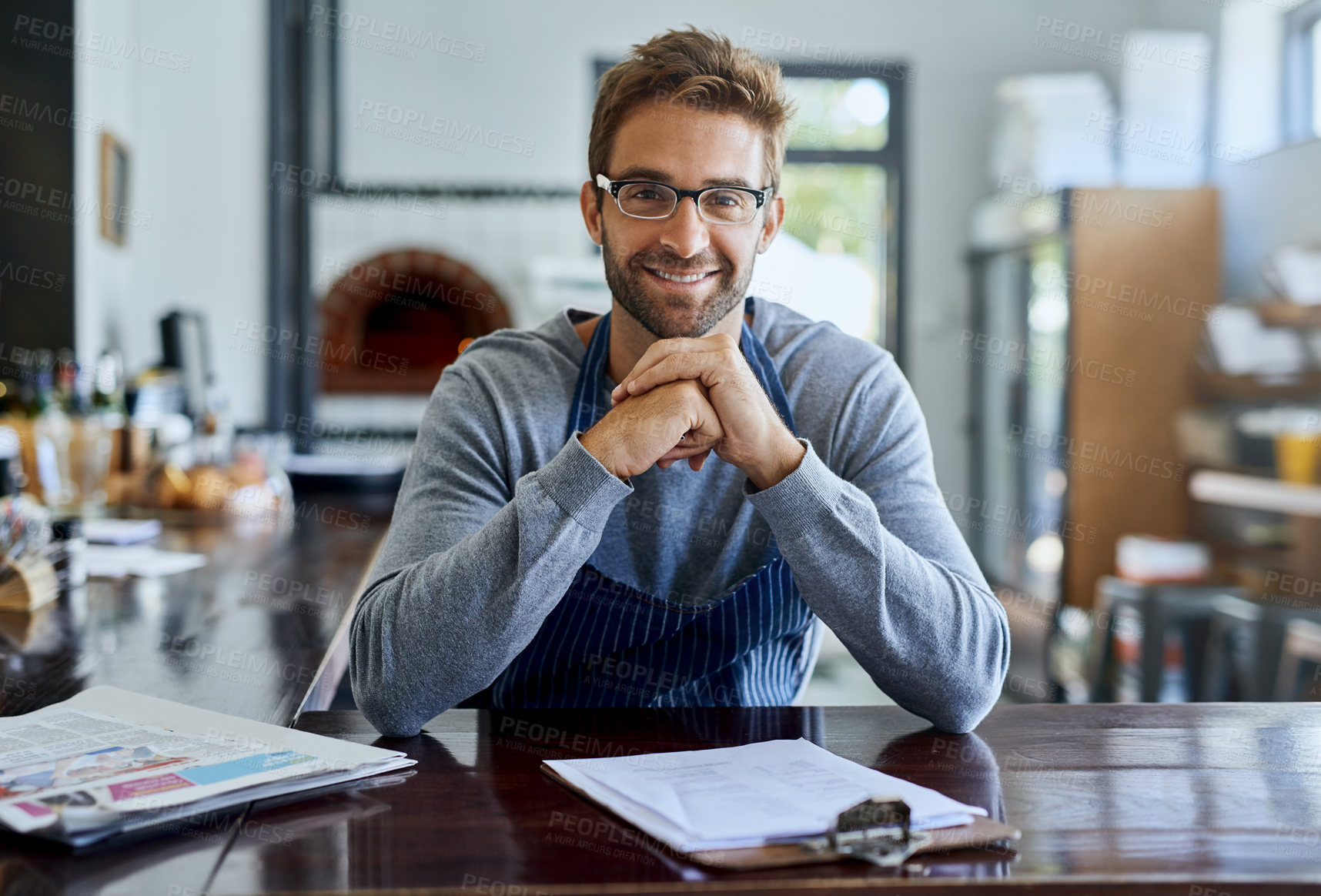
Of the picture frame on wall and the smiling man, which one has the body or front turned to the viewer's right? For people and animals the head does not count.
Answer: the picture frame on wall

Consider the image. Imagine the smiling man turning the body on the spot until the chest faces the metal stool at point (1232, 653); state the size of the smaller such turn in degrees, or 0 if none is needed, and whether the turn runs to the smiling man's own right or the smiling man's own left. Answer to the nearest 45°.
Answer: approximately 135° to the smiling man's own left

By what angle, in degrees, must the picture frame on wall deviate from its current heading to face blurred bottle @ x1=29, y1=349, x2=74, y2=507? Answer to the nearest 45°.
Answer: approximately 90° to its right

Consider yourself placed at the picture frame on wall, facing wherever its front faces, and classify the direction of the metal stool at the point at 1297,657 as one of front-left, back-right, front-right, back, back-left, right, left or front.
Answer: front-right

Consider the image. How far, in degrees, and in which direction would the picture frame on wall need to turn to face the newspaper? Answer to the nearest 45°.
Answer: approximately 90° to its right

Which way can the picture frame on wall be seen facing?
to the viewer's right

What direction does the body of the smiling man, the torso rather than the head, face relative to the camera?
toward the camera

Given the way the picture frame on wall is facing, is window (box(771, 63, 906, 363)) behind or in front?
in front

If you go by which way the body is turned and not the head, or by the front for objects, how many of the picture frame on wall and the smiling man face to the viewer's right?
1

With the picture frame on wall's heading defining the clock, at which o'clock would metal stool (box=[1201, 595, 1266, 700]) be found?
The metal stool is roughly at 1 o'clock from the picture frame on wall.

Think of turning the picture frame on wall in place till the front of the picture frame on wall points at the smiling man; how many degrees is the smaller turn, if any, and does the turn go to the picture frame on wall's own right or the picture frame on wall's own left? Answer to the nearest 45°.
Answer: approximately 90° to the picture frame on wall's own right
